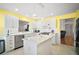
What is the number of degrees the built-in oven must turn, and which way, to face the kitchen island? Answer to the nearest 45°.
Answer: approximately 45° to its left
